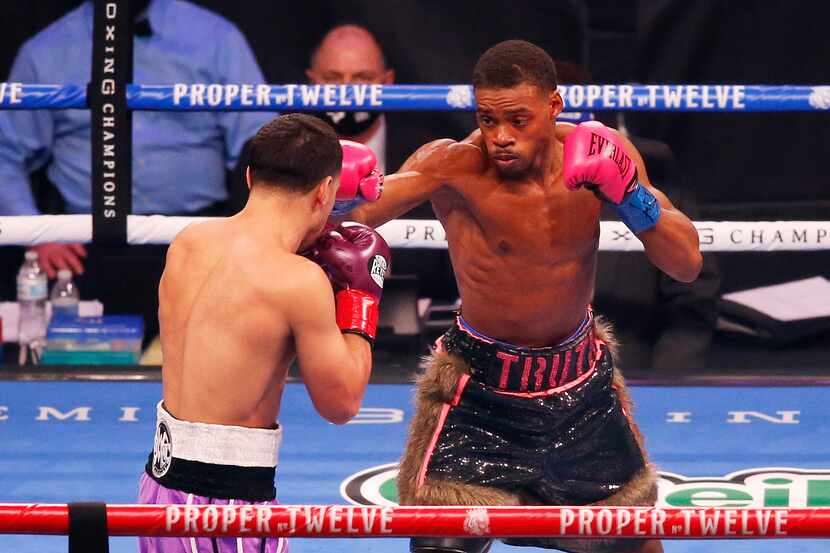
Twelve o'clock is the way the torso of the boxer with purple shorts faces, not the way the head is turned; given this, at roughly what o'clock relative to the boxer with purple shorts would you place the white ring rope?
The white ring rope is roughly at 11 o'clock from the boxer with purple shorts.

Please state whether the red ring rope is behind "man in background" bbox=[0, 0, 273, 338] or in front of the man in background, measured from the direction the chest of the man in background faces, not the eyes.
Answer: in front

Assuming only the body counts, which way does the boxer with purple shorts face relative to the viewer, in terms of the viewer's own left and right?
facing away from the viewer and to the right of the viewer

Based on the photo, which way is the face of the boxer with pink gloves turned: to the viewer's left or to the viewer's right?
to the viewer's left

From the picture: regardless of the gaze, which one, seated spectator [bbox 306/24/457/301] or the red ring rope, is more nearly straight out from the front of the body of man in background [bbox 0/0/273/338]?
the red ring rope

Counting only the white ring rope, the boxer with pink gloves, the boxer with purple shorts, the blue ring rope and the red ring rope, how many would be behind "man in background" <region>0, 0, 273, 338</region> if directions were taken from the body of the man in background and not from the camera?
0

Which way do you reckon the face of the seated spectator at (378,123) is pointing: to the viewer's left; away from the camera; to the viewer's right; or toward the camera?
toward the camera

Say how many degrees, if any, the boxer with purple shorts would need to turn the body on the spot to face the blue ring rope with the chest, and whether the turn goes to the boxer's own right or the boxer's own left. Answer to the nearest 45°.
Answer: approximately 45° to the boxer's own left

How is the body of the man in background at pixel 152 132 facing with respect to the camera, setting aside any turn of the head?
toward the camera

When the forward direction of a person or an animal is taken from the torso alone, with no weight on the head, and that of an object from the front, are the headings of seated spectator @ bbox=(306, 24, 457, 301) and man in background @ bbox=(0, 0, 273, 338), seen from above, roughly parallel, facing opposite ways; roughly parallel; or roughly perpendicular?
roughly parallel

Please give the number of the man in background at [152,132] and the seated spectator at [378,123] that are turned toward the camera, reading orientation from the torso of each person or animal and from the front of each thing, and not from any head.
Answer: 2

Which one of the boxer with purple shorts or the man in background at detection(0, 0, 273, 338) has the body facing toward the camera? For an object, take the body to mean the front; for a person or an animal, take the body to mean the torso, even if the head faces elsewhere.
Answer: the man in background

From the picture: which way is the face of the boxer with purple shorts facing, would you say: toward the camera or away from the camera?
away from the camera

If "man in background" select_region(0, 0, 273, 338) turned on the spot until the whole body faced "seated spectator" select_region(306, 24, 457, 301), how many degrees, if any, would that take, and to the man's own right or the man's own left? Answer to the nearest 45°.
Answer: approximately 90° to the man's own left

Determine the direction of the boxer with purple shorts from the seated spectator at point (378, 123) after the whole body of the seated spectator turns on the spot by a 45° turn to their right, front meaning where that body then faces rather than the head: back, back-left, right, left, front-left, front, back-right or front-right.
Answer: front-left
